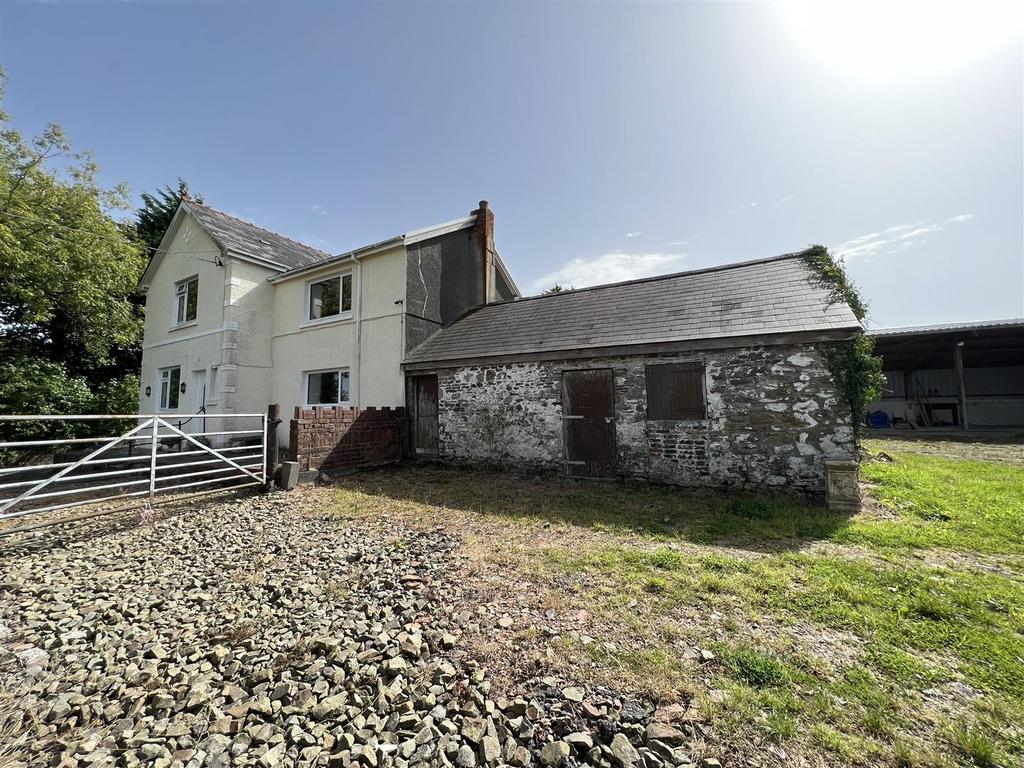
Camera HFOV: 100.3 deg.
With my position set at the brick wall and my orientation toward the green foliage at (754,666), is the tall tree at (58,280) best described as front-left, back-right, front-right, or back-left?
back-right

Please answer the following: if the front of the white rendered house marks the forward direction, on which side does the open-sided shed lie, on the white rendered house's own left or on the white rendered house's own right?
on the white rendered house's own left

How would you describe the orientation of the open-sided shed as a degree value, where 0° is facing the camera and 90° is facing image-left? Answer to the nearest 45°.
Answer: approximately 0°

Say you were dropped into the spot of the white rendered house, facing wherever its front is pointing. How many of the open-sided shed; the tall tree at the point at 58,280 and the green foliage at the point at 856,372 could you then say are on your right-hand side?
1

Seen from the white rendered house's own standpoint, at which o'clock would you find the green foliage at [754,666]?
The green foliage is roughly at 10 o'clock from the white rendered house.

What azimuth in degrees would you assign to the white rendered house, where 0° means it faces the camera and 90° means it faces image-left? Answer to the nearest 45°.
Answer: approximately 45°

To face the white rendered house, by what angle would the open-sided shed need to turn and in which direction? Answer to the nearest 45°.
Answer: approximately 45° to its right

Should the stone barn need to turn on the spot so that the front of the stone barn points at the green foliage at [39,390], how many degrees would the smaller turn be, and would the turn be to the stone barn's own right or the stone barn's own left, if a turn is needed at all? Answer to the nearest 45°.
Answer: approximately 45° to the stone barn's own right

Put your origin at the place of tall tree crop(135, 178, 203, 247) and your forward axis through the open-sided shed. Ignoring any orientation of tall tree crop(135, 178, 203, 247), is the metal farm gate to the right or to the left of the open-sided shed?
right

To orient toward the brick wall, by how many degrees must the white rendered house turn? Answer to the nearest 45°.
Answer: approximately 45° to its left

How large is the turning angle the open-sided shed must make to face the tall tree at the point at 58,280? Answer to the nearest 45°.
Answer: approximately 45° to its right

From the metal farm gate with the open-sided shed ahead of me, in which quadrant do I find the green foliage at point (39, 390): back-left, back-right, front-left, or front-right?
back-left
